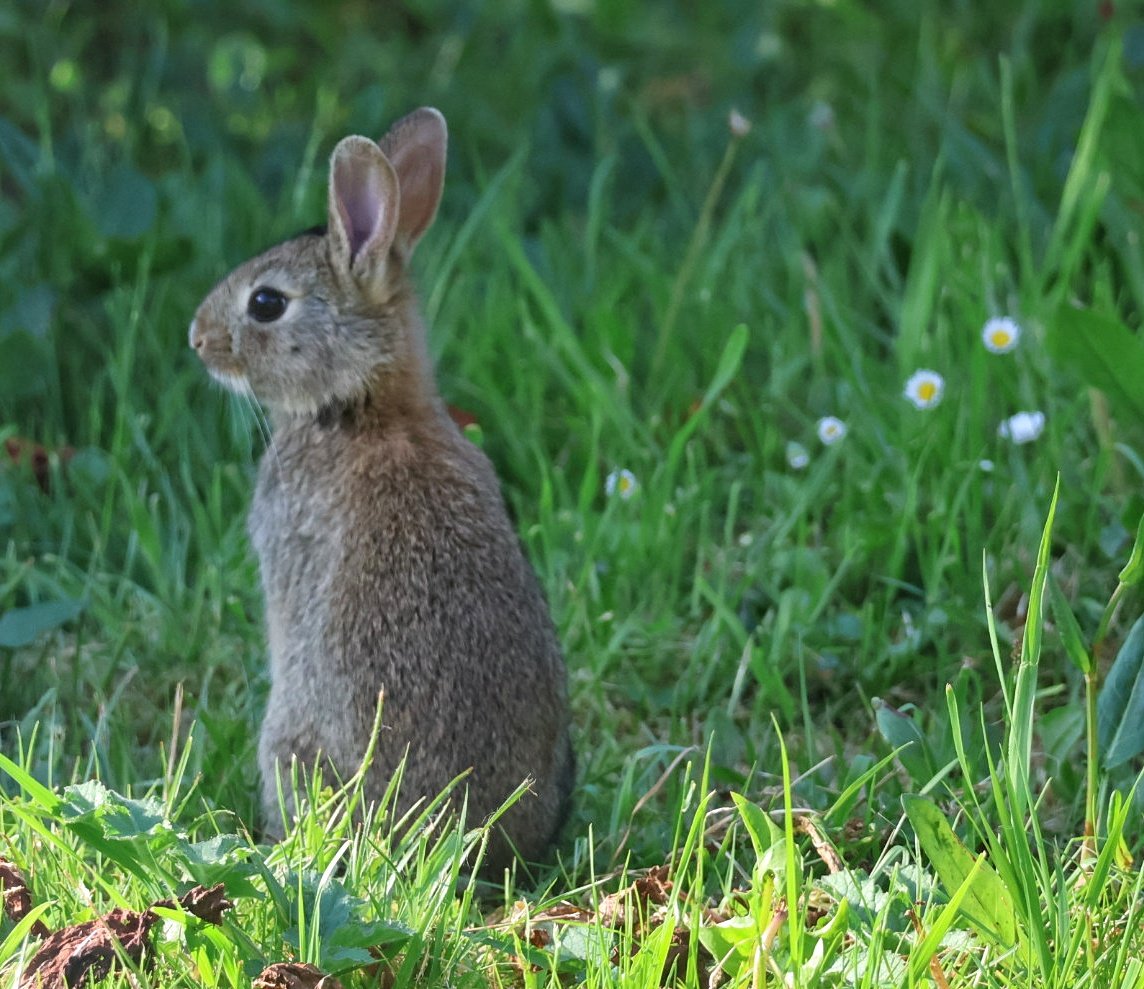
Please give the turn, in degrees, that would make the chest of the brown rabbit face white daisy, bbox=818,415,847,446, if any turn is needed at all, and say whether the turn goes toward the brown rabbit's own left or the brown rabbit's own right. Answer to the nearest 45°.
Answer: approximately 135° to the brown rabbit's own right

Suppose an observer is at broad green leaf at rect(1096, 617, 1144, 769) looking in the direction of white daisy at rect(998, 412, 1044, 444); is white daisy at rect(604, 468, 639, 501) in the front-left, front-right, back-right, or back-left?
front-left

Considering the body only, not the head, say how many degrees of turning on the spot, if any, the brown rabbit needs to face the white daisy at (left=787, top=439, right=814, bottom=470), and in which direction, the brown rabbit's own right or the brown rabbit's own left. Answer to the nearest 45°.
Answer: approximately 135° to the brown rabbit's own right

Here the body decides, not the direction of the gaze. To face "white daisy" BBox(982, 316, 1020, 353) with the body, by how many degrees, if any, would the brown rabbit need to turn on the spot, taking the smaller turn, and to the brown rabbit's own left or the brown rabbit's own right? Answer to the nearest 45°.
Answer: approximately 135° to the brown rabbit's own right

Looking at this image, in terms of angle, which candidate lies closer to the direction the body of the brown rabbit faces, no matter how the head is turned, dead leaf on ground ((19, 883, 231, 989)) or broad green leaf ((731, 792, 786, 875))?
the dead leaf on ground

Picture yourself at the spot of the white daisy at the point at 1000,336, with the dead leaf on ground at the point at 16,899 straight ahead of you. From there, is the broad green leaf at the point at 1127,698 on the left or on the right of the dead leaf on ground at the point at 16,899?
left

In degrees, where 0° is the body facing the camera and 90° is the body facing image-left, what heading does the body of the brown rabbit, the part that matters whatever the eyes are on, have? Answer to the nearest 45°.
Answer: approximately 90°

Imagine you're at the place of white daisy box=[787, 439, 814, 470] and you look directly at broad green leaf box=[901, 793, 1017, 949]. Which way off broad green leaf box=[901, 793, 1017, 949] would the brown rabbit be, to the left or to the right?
right
